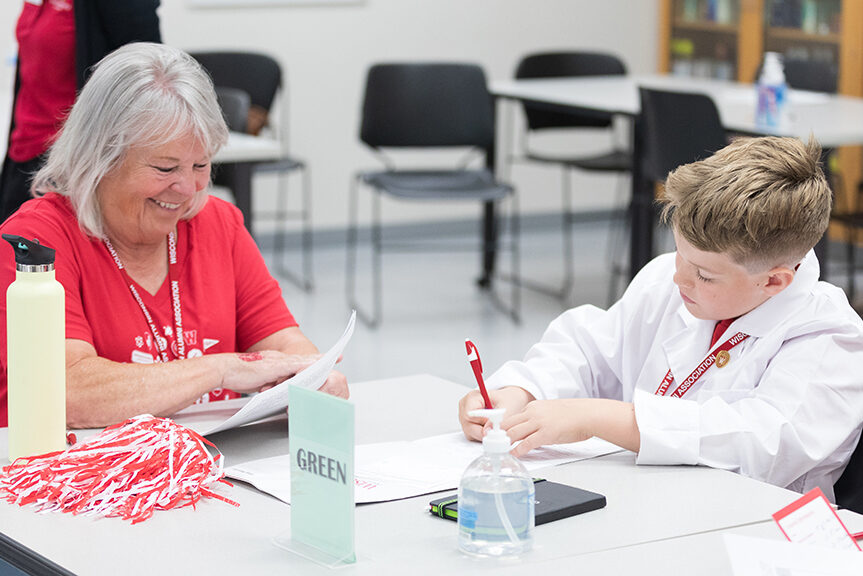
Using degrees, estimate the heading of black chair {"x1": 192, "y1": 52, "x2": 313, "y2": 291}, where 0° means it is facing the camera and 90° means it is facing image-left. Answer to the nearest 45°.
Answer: approximately 315°

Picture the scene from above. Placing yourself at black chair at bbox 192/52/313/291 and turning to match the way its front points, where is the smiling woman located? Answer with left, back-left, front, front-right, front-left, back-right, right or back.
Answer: front-right

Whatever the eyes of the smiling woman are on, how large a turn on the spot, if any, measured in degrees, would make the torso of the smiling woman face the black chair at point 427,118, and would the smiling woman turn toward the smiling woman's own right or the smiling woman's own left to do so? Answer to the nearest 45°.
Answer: approximately 135° to the smiling woman's own left

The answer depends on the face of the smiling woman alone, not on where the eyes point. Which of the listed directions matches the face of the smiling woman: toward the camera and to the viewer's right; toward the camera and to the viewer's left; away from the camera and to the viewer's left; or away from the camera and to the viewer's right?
toward the camera and to the viewer's right

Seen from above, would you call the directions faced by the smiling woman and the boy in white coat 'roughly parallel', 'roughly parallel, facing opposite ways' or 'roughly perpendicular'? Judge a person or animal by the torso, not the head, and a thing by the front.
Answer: roughly perpendicular

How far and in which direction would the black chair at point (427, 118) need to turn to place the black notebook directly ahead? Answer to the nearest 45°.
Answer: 0° — it already faces it

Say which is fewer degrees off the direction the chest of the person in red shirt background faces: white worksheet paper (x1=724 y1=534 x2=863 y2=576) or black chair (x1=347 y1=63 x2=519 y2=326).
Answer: the white worksheet paper

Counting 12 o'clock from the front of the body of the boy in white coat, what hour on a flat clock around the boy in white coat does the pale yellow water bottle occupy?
The pale yellow water bottle is roughly at 1 o'clock from the boy in white coat.

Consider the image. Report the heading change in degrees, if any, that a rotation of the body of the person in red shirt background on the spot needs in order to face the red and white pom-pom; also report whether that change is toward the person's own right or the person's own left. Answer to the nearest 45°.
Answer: approximately 45° to the person's own left
